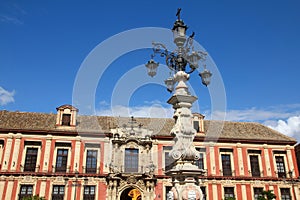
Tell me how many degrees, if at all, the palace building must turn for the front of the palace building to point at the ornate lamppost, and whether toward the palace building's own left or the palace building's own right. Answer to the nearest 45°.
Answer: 0° — it already faces it

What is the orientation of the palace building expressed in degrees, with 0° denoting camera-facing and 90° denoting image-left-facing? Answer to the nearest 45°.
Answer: approximately 0°
